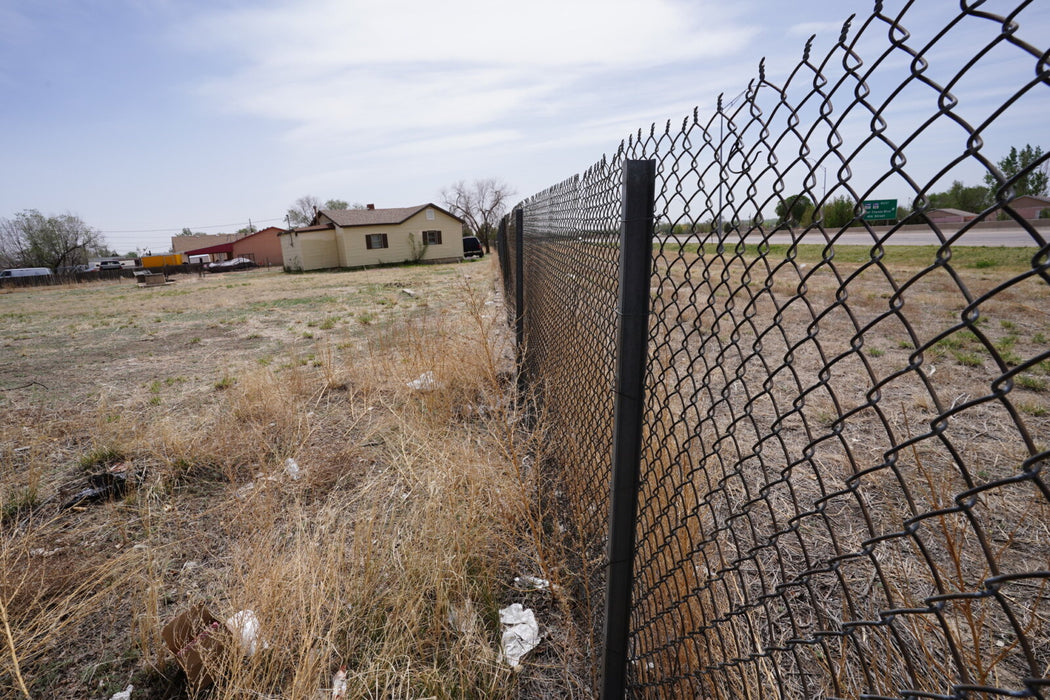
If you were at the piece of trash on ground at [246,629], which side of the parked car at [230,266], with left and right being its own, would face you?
left

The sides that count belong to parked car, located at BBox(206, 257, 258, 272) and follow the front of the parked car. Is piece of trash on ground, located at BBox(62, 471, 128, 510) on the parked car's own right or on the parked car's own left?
on the parked car's own left

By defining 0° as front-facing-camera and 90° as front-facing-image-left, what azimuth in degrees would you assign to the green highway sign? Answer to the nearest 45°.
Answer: approximately 0°

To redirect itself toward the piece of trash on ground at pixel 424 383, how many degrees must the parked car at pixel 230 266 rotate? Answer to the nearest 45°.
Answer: approximately 90° to its left

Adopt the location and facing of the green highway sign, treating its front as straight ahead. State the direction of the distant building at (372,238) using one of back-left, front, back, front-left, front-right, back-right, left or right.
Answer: front-right

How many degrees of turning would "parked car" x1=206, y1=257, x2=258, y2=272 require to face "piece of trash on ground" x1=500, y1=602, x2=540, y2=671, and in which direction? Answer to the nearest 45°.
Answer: approximately 90° to its left

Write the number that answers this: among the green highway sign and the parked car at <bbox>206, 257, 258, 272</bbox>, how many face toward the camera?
1

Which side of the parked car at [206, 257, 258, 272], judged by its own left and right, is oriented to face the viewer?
left
